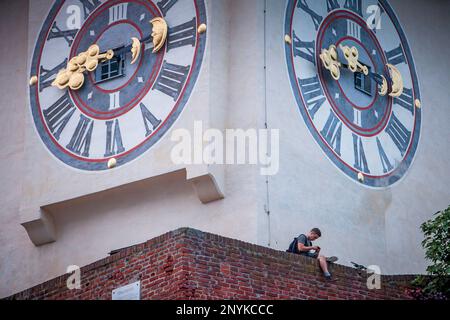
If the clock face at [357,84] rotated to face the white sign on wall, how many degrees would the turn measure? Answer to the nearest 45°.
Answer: approximately 90° to its right

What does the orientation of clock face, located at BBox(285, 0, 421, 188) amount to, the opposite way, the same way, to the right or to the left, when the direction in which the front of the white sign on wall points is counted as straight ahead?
to the left

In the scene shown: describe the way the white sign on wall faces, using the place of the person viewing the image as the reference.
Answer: facing the viewer and to the left of the viewer

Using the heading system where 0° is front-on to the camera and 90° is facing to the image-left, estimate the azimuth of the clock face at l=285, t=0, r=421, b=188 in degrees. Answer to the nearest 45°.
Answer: approximately 315°

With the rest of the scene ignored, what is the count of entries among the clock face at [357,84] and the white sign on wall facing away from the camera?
0

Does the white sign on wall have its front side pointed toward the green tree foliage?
no

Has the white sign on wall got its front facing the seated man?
no

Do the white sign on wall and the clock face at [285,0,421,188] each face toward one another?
no
